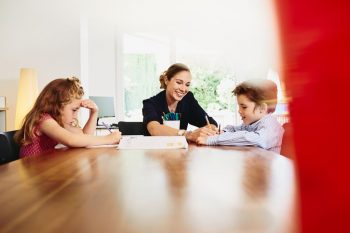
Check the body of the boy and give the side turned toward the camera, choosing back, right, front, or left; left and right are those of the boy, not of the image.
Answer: left

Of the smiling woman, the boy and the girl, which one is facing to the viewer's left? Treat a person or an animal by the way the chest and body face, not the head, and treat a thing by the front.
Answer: the boy

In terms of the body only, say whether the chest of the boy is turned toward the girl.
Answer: yes

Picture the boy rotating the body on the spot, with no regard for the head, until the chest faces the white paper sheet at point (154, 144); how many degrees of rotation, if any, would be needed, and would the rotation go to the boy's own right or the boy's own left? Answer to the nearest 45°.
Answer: approximately 45° to the boy's own left

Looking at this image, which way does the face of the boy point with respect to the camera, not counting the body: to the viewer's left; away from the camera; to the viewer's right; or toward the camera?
to the viewer's left

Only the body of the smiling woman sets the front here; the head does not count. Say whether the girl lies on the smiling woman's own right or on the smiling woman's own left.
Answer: on the smiling woman's own right

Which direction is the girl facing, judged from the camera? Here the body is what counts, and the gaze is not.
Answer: to the viewer's right

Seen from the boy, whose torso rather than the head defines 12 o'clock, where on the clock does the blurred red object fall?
The blurred red object is roughly at 9 o'clock from the boy.

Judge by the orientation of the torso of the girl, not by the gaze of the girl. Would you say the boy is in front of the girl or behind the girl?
in front

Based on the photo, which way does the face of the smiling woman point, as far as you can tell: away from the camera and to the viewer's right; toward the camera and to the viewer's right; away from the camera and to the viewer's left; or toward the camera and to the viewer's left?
toward the camera and to the viewer's right

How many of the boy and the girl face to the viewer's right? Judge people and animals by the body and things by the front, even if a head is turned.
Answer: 1

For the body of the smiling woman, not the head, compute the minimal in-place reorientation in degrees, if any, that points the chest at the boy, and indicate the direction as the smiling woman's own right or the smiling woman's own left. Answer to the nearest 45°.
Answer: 0° — they already face them

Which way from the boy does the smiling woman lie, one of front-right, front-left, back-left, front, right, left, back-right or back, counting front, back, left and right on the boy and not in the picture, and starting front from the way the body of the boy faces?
front-right
